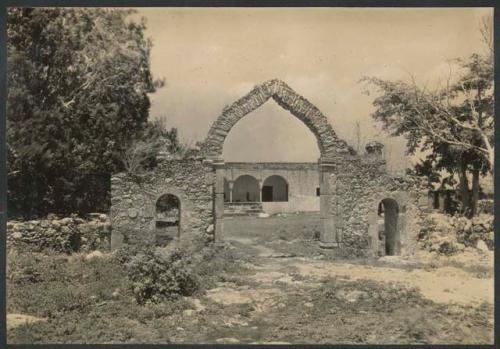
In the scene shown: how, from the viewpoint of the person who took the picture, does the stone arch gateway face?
facing the viewer

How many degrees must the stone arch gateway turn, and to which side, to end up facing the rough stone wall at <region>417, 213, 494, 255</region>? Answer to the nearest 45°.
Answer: approximately 90° to its left

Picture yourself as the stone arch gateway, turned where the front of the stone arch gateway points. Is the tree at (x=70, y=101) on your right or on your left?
on your right

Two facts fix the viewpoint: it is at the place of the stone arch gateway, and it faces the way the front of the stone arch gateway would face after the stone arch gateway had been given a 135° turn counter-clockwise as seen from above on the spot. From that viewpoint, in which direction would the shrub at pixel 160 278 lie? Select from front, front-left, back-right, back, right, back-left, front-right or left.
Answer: back

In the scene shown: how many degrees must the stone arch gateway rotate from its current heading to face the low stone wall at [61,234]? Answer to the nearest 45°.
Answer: approximately 90° to its right
